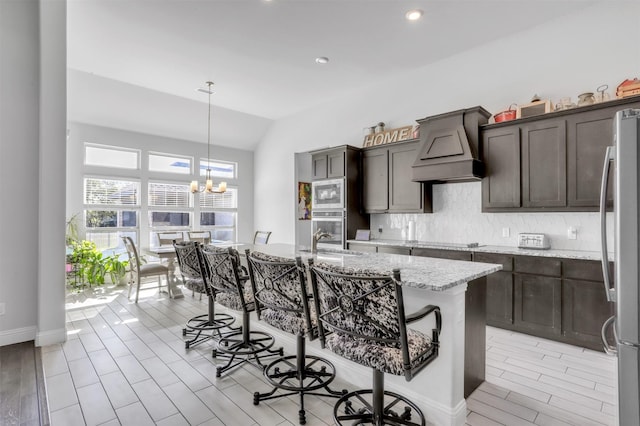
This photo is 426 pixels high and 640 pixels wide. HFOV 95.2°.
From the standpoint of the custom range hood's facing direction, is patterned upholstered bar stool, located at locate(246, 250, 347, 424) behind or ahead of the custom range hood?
ahead

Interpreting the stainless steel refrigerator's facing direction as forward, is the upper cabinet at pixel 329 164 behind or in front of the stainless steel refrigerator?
in front

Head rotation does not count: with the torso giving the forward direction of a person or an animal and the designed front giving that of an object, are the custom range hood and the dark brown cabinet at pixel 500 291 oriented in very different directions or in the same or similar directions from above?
same or similar directions

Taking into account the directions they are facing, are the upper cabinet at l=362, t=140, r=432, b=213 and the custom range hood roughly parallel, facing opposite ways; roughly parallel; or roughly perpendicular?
roughly parallel

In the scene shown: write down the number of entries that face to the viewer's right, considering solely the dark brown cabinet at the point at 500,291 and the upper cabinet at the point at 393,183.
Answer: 0

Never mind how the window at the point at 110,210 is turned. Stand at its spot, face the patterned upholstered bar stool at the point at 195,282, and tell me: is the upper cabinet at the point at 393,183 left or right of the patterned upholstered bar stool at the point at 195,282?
left

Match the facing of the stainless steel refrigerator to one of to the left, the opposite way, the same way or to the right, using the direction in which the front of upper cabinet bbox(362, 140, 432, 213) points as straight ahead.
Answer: to the right

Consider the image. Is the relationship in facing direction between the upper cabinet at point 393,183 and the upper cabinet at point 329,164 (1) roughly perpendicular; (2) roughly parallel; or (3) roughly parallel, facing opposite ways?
roughly parallel

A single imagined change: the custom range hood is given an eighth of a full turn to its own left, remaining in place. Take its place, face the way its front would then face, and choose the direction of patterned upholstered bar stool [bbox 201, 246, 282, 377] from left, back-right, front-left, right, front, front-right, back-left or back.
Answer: front-right

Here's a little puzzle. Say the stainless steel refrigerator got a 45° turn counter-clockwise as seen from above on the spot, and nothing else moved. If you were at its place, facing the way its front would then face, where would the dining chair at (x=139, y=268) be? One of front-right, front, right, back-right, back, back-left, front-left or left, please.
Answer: front-right

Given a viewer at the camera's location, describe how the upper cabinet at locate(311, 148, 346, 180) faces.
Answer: facing the viewer and to the left of the viewer

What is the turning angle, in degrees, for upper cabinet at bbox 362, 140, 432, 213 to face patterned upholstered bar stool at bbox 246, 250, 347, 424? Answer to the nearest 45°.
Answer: approximately 45° to its left

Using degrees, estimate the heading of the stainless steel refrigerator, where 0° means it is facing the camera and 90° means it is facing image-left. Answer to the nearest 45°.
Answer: approximately 90°

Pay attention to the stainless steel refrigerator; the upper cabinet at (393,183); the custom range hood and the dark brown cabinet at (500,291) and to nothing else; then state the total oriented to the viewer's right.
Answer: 0

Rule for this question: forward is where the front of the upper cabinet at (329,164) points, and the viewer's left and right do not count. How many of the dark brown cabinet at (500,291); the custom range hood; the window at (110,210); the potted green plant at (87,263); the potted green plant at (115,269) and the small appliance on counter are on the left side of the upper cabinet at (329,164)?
3

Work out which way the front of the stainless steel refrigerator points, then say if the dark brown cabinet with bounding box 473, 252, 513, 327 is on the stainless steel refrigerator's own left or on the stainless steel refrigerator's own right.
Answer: on the stainless steel refrigerator's own right
